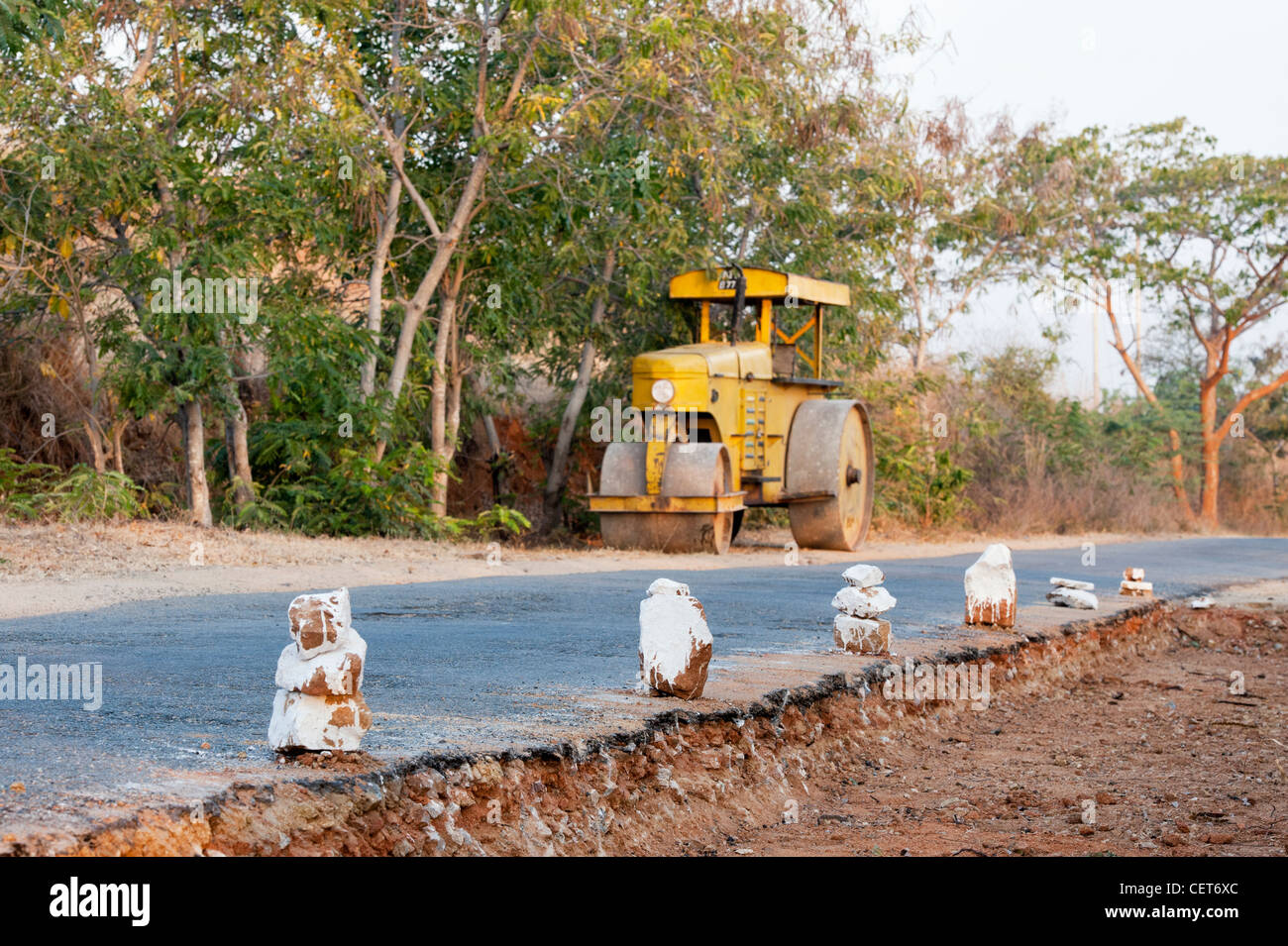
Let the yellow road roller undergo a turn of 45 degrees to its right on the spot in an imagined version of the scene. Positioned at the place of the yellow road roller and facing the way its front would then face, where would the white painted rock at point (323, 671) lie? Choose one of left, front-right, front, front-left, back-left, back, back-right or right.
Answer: left

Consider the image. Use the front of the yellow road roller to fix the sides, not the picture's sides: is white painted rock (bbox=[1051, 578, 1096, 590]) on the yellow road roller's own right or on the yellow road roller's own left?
on the yellow road roller's own left

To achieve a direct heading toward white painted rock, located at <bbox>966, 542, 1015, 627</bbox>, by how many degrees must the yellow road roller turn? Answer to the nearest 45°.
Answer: approximately 45° to its left

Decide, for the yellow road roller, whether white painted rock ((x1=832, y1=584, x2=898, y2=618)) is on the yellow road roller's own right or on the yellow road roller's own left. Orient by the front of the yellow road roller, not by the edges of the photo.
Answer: on the yellow road roller's own left

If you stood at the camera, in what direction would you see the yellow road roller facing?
facing the viewer and to the left of the viewer

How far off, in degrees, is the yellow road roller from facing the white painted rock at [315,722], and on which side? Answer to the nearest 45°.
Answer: approximately 45° to its left

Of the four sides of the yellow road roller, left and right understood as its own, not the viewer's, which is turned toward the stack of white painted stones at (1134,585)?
left

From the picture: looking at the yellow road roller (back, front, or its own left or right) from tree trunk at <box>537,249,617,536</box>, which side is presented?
right

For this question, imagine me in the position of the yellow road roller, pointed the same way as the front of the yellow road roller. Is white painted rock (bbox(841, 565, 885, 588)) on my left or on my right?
on my left

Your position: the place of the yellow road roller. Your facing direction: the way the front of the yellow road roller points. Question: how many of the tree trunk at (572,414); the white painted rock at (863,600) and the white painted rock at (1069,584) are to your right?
1

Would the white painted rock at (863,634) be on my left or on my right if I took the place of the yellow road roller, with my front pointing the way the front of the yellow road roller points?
on my left
